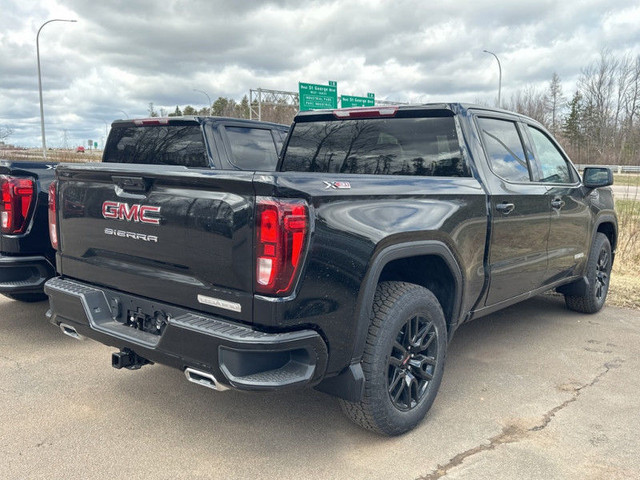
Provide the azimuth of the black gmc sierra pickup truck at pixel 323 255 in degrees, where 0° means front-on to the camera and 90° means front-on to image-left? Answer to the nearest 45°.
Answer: approximately 225°

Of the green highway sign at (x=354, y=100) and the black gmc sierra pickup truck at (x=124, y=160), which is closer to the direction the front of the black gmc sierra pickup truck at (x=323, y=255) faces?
the green highway sign

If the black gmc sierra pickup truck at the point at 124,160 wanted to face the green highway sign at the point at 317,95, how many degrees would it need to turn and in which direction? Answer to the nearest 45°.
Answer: approximately 45° to its left

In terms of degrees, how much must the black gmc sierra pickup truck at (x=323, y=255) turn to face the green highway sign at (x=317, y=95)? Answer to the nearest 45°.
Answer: approximately 45° to its left

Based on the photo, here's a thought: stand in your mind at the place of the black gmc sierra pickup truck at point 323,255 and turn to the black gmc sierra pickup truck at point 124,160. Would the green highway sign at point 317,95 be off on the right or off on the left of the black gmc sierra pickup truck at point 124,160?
right

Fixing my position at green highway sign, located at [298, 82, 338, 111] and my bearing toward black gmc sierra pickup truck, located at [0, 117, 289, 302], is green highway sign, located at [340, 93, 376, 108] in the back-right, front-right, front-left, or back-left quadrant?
back-left

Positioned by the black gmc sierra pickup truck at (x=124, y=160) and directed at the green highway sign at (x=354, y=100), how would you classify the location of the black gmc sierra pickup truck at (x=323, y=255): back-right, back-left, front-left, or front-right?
back-right

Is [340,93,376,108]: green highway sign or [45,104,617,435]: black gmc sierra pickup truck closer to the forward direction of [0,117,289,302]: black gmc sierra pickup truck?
the green highway sign

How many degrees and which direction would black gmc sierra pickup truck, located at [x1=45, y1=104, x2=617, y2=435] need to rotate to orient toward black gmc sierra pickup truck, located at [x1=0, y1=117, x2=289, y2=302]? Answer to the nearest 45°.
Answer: approximately 90° to its left

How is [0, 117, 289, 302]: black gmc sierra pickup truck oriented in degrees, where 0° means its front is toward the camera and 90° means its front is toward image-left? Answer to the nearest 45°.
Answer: approximately 225°
